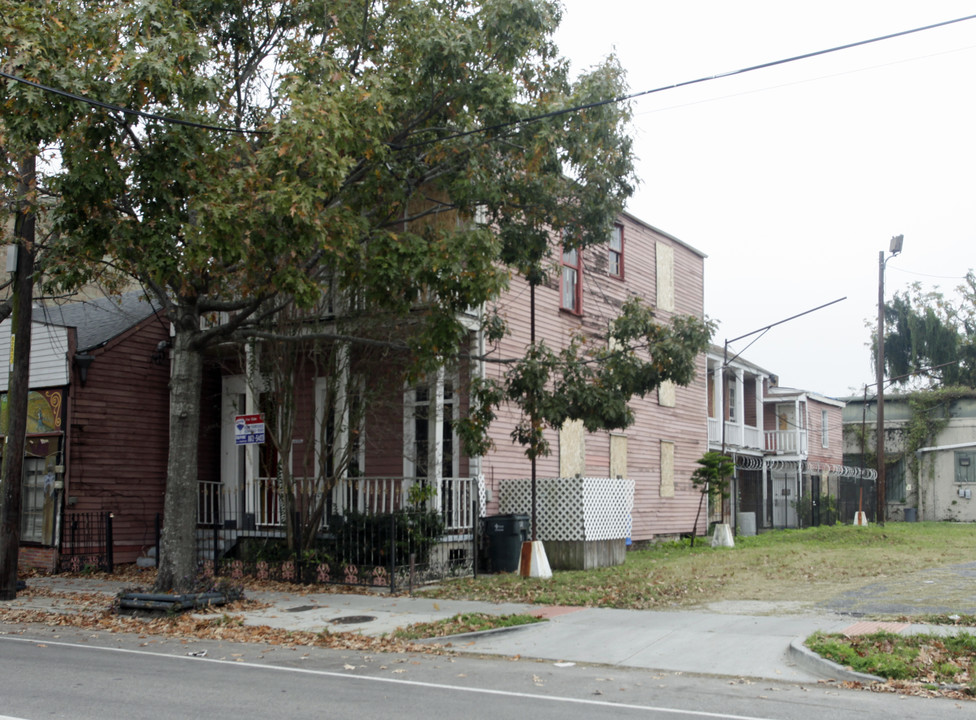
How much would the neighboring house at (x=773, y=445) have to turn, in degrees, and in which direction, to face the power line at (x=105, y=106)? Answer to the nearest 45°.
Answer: approximately 45° to its right

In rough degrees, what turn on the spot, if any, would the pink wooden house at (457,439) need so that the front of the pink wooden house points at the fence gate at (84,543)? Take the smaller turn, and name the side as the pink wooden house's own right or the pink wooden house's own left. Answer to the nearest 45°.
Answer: approximately 45° to the pink wooden house's own right

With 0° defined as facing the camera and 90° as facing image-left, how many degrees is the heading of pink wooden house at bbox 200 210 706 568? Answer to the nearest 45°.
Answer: approximately 45°

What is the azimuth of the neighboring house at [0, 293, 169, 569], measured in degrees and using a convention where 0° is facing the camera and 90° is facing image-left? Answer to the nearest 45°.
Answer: approximately 45°

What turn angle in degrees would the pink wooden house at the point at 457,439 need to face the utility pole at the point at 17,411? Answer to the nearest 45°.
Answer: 0° — it already faces it

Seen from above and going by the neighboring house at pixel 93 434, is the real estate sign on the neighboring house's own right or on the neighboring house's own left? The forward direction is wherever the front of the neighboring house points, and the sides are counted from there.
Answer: on the neighboring house's own left

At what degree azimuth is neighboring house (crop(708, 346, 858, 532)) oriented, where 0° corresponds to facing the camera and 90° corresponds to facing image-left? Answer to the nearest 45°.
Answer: approximately 315°

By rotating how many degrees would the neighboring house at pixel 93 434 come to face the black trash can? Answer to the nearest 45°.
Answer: approximately 90° to its left

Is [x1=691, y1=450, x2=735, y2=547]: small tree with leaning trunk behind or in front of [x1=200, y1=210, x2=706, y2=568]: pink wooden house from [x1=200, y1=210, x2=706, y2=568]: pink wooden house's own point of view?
behind
